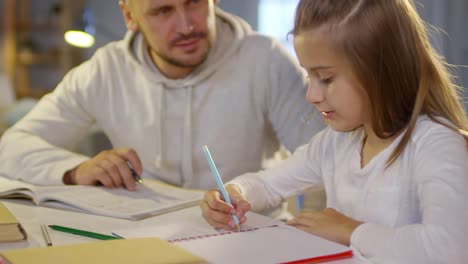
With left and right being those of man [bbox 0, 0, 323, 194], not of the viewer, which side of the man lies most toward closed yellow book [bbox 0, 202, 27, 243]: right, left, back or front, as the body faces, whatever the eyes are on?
front

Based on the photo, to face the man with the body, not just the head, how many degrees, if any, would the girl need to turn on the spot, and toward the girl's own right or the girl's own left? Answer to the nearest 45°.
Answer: approximately 90° to the girl's own right

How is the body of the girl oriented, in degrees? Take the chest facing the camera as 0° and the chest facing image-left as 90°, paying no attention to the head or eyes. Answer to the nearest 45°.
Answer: approximately 45°

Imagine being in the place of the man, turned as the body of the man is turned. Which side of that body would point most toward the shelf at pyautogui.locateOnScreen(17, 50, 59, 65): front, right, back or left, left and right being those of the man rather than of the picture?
back

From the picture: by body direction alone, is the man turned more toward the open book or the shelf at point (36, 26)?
the open book

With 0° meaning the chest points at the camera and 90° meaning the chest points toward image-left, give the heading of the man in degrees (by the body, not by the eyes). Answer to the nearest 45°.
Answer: approximately 0°

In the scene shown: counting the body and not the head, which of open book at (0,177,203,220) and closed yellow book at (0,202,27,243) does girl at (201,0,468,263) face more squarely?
the closed yellow book

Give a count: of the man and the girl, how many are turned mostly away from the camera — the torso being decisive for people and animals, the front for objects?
0

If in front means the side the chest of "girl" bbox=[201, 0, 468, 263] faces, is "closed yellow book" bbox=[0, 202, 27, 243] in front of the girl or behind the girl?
in front

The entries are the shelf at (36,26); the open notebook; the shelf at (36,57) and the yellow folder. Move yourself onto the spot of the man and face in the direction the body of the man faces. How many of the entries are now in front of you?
2

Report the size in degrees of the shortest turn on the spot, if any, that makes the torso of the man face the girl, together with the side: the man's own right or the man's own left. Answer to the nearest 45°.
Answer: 0° — they already face them

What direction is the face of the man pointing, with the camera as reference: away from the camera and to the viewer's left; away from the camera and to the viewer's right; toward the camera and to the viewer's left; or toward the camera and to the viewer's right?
toward the camera and to the viewer's right

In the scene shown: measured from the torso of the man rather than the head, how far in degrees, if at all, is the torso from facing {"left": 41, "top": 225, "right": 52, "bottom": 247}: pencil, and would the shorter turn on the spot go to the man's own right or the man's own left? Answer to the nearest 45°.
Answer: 0° — they already face it
